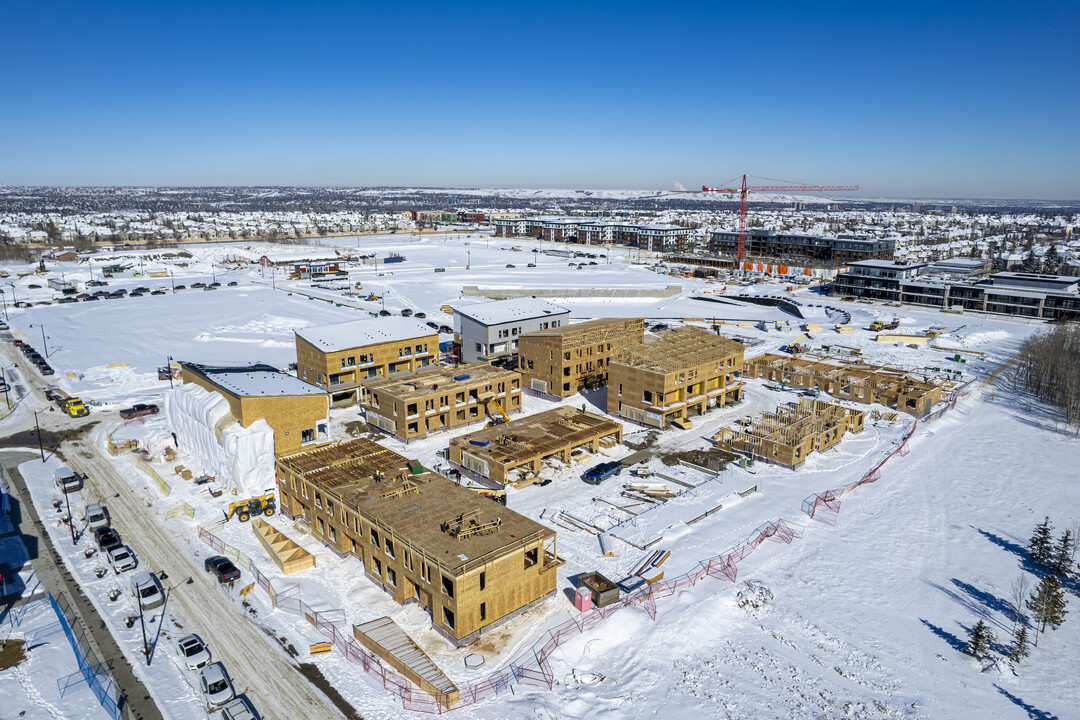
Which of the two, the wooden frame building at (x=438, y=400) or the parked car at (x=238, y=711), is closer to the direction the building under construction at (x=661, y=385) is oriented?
the parked car

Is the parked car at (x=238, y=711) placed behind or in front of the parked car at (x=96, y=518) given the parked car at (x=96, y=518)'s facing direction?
in front

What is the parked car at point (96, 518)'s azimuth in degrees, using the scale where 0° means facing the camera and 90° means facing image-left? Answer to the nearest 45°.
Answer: approximately 0°

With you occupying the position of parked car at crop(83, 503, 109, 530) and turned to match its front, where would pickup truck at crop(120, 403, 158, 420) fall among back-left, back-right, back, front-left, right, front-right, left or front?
back

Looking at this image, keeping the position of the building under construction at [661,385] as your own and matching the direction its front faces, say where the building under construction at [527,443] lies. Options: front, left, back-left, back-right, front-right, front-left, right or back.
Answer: right

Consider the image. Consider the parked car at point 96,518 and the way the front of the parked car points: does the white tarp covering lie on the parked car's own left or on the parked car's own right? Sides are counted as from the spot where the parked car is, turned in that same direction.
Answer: on the parked car's own left
